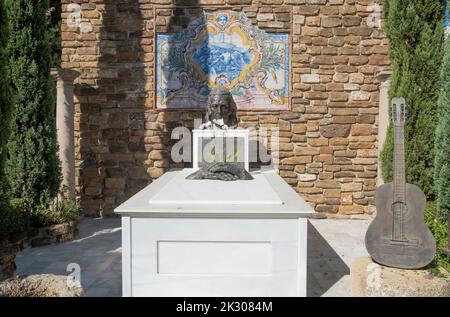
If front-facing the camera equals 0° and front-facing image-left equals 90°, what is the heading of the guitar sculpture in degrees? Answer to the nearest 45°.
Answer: approximately 0°

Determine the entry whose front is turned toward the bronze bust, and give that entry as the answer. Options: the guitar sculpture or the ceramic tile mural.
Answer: the ceramic tile mural

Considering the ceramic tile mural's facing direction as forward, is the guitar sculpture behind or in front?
in front

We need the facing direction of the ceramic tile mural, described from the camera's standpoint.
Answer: facing the viewer

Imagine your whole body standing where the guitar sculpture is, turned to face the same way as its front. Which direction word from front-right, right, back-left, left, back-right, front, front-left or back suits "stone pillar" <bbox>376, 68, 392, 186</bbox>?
back

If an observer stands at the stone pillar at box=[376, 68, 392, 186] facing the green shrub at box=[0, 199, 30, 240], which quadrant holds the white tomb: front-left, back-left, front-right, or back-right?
front-left

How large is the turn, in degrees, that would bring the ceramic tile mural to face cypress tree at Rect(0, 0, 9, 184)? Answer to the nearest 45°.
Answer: approximately 45° to its right

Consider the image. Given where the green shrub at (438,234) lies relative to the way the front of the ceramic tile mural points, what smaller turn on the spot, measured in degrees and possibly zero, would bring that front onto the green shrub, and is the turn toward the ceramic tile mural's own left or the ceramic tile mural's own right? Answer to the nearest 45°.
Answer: approximately 45° to the ceramic tile mural's own left

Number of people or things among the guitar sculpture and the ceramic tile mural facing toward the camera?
2

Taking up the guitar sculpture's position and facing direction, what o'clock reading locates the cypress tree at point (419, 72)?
The cypress tree is roughly at 6 o'clock from the guitar sculpture.
